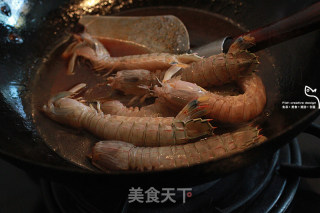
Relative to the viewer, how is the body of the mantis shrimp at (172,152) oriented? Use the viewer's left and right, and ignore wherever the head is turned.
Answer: facing to the left of the viewer

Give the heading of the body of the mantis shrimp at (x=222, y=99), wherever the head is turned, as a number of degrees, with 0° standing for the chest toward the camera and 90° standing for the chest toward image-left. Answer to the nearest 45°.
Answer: approximately 90°

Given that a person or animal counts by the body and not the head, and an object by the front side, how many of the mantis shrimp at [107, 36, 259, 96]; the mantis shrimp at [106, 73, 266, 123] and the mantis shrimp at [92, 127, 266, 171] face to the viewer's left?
3

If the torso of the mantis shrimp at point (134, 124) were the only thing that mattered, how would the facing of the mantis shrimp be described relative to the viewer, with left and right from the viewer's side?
facing to the left of the viewer

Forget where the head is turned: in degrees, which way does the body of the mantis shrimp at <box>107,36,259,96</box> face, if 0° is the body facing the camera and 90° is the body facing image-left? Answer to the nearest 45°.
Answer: approximately 90°

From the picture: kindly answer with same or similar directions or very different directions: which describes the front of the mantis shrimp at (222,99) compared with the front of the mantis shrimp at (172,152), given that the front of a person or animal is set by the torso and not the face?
same or similar directions
